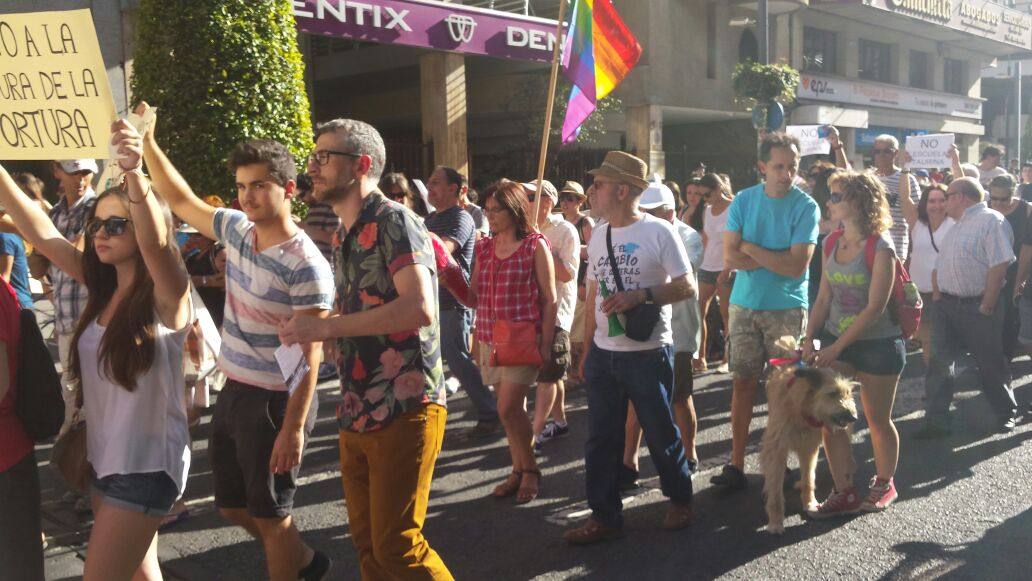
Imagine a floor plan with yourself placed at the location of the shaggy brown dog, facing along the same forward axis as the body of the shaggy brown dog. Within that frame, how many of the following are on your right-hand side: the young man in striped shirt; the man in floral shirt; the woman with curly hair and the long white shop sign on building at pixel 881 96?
2

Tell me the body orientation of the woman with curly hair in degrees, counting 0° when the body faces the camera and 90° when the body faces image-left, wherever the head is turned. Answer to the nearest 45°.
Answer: approximately 45°

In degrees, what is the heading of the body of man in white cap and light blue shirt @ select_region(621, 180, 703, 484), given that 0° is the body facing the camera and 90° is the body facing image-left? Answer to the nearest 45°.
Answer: approximately 45°

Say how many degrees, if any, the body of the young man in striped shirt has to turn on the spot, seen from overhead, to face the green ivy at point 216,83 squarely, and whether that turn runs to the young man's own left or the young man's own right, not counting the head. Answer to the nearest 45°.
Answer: approximately 135° to the young man's own right

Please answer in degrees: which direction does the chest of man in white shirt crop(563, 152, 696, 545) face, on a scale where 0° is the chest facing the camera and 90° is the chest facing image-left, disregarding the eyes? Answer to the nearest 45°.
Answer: approximately 45°

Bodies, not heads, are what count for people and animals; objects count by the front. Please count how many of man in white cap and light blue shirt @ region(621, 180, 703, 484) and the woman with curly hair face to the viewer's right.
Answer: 0

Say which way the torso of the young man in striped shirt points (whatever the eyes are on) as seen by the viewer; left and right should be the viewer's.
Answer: facing the viewer and to the left of the viewer

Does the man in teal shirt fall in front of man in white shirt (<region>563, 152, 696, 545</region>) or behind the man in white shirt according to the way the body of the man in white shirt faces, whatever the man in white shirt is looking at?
behind

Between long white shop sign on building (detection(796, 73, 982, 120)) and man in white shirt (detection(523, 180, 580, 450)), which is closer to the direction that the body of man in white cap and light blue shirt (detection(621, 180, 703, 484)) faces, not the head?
the man in white shirt

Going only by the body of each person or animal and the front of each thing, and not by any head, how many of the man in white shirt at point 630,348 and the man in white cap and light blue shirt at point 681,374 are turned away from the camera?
0

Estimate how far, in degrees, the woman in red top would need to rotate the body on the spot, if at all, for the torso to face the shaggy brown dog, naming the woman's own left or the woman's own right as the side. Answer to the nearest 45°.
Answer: approximately 90° to the woman's own left

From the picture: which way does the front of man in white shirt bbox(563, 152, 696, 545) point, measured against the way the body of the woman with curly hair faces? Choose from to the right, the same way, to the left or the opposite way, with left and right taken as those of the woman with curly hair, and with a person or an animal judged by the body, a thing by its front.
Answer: the same way

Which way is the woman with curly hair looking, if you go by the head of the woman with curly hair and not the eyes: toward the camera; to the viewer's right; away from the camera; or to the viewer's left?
to the viewer's left
